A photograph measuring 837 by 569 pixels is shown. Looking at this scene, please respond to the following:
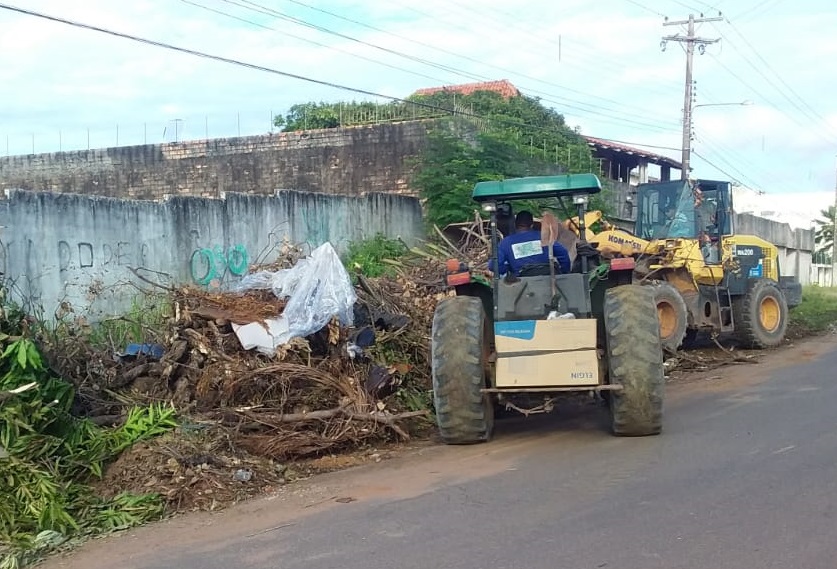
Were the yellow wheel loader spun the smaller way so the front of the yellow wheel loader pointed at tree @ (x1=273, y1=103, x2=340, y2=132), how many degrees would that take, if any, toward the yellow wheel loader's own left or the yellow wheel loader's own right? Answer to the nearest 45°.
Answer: approximately 90° to the yellow wheel loader's own right

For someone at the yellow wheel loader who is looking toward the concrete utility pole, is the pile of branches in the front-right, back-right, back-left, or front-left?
back-left

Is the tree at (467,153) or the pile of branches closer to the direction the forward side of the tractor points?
the tree

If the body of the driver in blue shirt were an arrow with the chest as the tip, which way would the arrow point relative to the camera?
away from the camera

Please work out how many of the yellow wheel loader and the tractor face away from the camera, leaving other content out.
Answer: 1

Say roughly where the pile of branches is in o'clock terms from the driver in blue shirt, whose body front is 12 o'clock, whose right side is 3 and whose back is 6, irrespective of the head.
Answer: The pile of branches is roughly at 9 o'clock from the driver in blue shirt.

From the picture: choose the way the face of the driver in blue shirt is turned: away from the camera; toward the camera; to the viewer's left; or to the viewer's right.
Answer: away from the camera

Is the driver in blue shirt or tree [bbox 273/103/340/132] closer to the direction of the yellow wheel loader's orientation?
the driver in blue shirt

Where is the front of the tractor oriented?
away from the camera

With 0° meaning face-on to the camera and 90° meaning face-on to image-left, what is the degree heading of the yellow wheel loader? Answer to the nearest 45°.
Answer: approximately 45°

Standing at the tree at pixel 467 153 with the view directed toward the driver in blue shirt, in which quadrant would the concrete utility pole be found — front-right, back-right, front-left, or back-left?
back-left

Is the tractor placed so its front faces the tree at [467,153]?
yes
